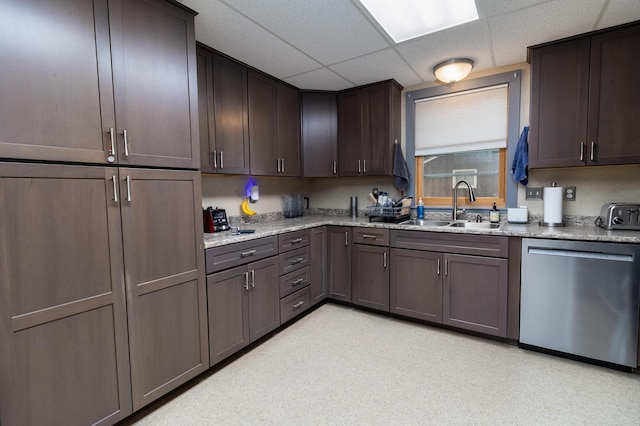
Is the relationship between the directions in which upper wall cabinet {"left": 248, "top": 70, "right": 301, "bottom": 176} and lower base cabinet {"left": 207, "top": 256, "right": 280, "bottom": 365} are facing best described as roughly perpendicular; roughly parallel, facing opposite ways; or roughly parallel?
roughly parallel

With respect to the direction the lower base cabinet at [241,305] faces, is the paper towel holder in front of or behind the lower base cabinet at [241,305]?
in front

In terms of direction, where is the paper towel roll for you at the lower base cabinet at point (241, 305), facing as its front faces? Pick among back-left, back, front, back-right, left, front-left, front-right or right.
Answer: front-left

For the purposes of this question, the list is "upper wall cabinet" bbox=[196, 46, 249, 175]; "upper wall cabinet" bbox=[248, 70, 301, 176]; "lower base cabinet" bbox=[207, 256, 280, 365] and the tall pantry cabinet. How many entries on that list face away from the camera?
0

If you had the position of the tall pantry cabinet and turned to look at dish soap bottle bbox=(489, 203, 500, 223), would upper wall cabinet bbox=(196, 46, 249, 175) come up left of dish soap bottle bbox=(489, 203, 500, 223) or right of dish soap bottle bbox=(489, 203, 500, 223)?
left

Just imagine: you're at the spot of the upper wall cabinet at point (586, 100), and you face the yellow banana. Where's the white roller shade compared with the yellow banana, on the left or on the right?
right

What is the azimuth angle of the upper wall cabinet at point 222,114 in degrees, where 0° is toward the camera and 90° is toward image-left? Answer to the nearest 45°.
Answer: approximately 315°

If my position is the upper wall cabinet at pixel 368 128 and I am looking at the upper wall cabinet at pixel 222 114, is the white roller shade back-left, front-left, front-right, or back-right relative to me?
back-left

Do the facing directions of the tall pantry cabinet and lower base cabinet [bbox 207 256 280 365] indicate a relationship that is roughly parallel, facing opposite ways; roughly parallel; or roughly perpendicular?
roughly parallel

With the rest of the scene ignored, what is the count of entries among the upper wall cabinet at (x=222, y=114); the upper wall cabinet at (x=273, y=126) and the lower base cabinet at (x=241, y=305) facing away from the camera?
0

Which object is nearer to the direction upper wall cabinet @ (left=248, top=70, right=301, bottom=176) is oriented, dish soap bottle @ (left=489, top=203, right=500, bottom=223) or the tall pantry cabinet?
the dish soap bottle

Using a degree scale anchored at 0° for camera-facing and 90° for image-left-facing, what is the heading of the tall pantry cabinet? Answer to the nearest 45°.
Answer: approximately 315°

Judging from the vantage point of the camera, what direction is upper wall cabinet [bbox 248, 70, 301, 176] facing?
facing the viewer and to the right of the viewer

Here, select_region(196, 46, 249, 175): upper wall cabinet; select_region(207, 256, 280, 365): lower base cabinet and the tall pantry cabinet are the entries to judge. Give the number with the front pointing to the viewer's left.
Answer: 0
